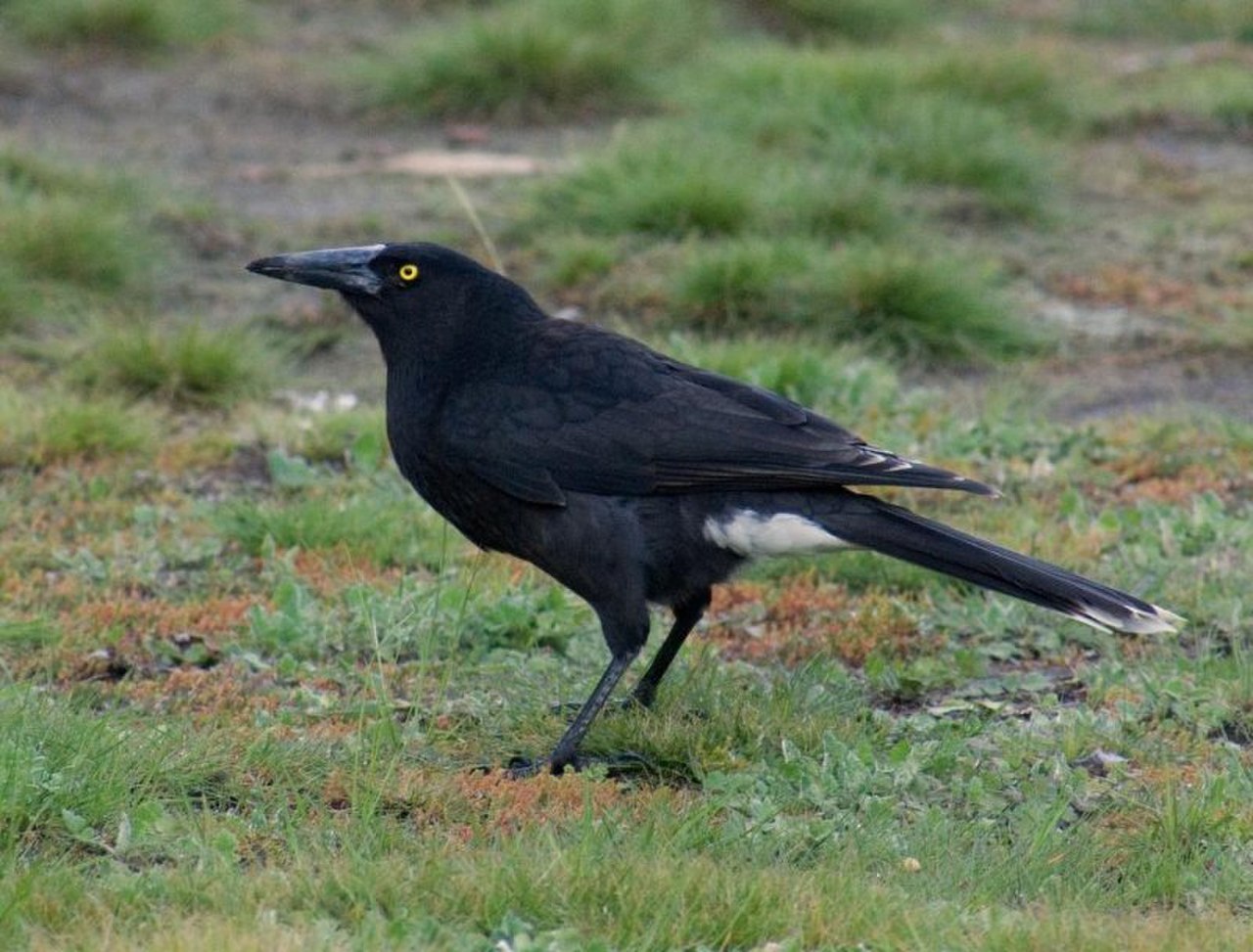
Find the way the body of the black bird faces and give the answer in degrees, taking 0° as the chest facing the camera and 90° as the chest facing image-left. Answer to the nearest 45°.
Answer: approximately 90°
